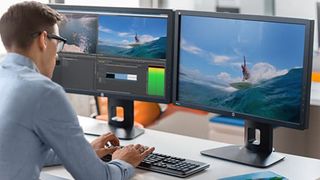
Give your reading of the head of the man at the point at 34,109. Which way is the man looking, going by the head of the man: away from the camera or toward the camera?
away from the camera

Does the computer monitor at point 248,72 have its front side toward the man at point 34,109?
yes

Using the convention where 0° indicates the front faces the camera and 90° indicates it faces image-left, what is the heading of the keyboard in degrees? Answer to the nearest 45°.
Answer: approximately 45°

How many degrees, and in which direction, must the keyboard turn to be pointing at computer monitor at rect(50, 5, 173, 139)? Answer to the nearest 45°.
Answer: approximately 90° to its right

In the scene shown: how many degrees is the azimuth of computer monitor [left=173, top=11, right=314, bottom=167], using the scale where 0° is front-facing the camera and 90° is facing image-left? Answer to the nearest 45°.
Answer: approximately 45°

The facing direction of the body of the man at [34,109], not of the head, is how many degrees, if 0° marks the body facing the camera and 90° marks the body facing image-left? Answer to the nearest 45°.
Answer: approximately 225°

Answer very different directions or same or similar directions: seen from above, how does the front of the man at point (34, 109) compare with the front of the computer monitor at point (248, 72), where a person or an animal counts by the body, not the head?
very different directions

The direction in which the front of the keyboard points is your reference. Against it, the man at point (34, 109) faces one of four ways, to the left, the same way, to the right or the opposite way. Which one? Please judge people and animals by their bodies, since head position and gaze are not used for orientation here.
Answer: the opposite way
